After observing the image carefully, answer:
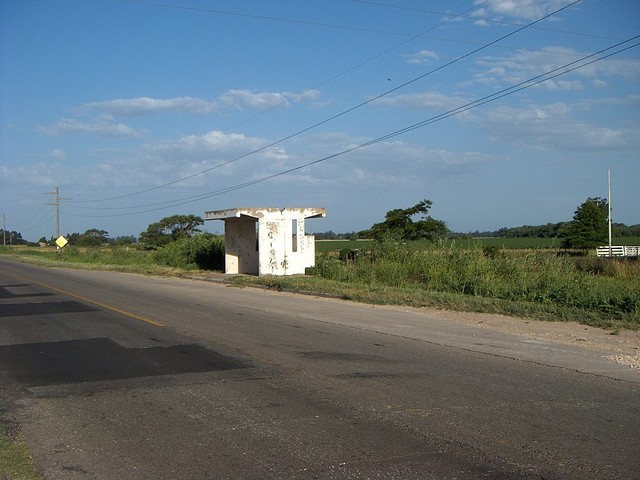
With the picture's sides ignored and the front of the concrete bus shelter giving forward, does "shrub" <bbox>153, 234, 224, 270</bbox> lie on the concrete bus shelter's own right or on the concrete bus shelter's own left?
on the concrete bus shelter's own right

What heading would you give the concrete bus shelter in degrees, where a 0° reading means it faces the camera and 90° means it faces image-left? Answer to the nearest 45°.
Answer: approximately 45°
